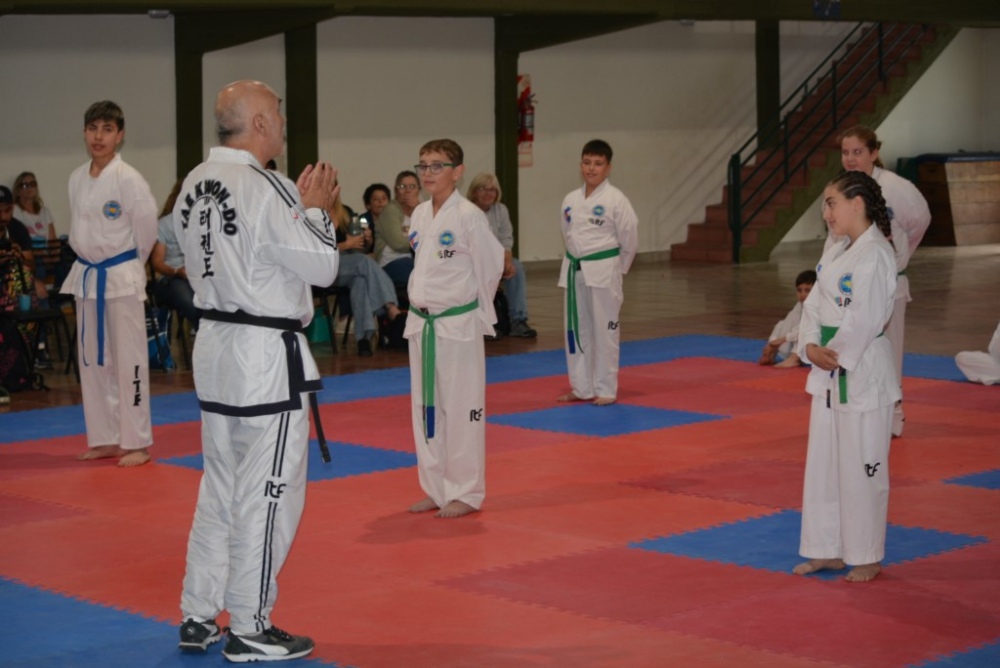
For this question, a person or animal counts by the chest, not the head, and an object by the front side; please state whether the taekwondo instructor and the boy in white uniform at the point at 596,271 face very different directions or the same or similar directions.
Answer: very different directions

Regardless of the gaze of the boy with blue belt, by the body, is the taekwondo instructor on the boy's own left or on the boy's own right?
on the boy's own left

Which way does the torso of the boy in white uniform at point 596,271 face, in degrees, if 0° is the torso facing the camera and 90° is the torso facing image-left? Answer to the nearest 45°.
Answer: approximately 45°

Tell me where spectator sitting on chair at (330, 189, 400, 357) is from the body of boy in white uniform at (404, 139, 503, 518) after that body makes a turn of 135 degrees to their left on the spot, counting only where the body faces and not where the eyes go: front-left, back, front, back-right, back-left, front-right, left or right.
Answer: left

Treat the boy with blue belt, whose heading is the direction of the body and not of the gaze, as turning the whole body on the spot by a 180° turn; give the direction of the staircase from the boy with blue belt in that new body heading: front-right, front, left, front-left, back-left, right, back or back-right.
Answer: front

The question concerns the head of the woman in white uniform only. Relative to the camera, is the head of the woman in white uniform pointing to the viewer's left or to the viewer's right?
to the viewer's left

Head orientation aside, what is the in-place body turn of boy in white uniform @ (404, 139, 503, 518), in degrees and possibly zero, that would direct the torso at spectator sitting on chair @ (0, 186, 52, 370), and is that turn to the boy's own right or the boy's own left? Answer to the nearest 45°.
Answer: approximately 90° to the boy's own right

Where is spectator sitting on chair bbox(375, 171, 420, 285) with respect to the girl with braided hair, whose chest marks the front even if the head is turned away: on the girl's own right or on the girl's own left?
on the girl's own right

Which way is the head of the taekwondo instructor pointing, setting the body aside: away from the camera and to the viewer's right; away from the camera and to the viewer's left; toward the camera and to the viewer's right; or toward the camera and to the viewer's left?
away from the camera and to the viewer's right

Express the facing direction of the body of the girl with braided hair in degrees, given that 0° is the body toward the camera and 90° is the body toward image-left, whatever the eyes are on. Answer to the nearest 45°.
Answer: approximately 45°

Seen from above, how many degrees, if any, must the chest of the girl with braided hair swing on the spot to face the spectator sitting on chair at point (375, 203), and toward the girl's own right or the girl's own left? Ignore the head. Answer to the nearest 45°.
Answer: approximately 90° to the girl's own right

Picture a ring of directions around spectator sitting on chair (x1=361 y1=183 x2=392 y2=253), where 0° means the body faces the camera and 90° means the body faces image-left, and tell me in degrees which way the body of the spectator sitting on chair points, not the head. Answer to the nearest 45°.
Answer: approximately 315°

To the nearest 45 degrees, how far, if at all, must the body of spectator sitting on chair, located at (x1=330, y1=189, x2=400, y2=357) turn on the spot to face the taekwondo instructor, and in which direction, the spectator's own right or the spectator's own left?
approximately 45° to the spectator's own right

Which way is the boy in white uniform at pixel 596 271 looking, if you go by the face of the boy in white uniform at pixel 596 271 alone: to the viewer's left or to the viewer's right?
to the viewer's left

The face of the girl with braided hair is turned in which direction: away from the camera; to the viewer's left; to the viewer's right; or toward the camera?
to the viewer's left

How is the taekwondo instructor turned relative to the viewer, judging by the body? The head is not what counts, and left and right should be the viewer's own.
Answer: facing away from the viewer and to the right of the viewer
